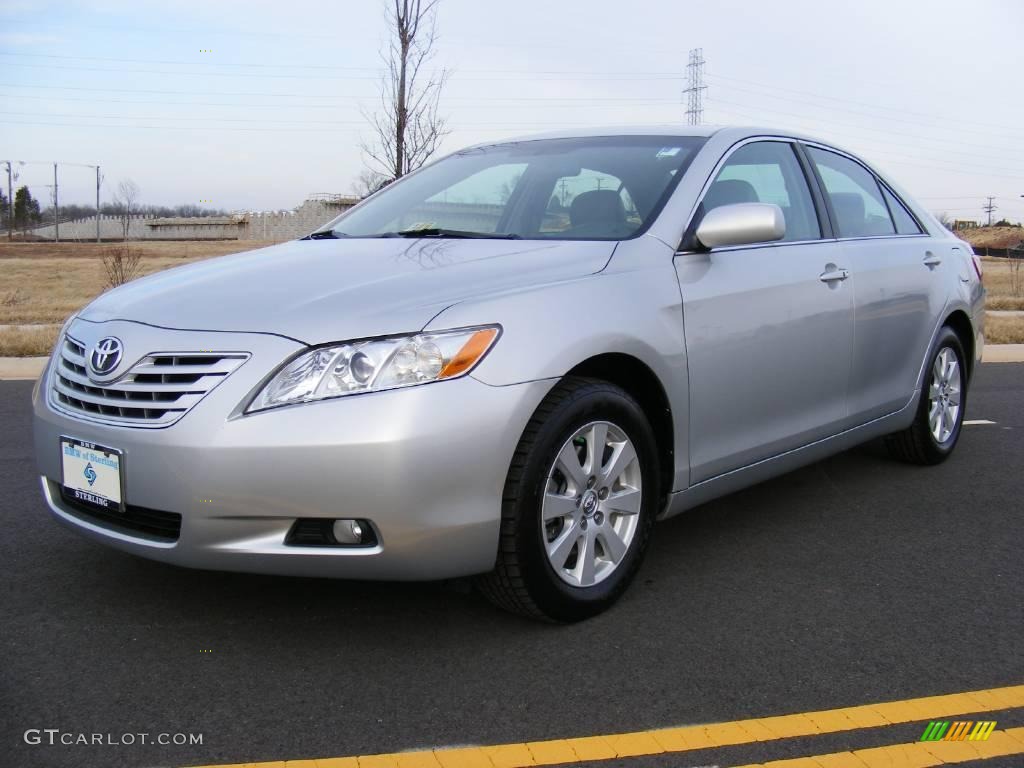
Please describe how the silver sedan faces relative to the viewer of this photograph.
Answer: facing the viewer and to the left of the viewer
